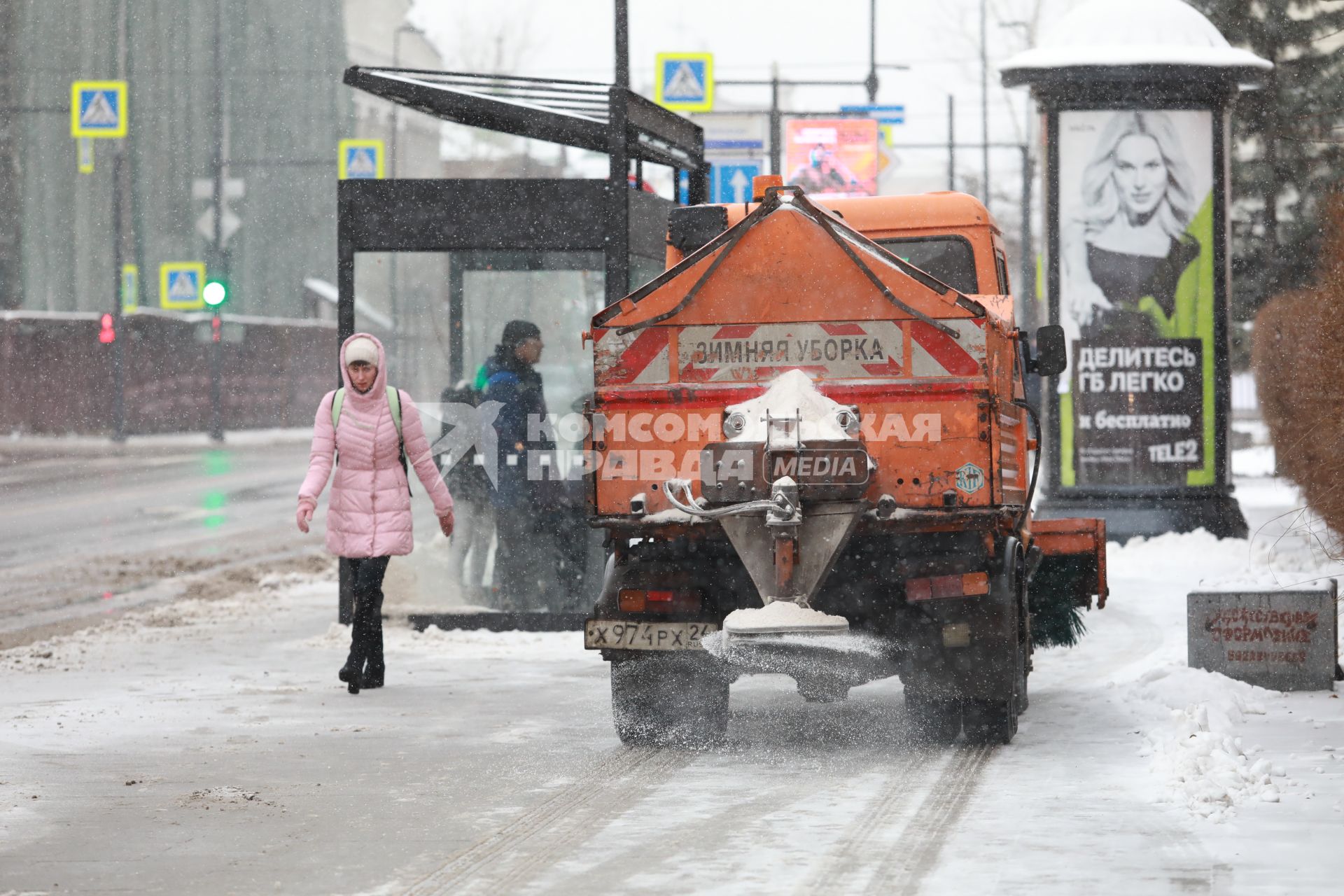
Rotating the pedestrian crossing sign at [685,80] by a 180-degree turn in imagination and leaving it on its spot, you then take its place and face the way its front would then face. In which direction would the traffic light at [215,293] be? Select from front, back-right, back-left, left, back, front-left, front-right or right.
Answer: front-left

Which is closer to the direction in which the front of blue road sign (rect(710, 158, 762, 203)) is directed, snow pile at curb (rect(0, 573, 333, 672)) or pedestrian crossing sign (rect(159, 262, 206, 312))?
the snow pile at curb

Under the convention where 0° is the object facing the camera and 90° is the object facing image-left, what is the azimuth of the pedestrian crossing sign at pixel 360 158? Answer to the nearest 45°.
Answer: approximately 0°

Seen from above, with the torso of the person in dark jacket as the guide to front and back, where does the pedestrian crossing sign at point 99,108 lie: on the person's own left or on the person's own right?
on the person's own left

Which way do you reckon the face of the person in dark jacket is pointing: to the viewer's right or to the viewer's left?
to the viewer's right

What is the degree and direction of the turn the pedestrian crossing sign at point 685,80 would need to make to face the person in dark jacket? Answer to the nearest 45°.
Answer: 0° — it already faces them

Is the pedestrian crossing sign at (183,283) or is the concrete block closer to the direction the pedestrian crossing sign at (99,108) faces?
the concrete block

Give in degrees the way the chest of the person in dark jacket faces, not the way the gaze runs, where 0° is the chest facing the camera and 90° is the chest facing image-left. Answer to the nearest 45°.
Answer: approximately 270°

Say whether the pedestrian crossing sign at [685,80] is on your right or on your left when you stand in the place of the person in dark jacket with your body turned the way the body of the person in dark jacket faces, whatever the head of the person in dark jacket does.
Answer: on your left

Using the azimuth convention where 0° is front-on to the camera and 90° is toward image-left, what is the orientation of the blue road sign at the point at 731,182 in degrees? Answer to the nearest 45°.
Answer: approximately 0°

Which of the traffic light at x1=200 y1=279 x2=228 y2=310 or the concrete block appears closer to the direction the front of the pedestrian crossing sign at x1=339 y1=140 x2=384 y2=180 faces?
the concrete block

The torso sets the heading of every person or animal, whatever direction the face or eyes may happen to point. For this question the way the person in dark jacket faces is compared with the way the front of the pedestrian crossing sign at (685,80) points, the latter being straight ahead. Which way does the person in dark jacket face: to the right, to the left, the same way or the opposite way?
to the left

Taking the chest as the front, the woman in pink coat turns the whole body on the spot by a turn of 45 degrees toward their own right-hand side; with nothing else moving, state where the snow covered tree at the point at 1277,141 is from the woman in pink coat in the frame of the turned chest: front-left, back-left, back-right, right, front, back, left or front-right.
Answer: back

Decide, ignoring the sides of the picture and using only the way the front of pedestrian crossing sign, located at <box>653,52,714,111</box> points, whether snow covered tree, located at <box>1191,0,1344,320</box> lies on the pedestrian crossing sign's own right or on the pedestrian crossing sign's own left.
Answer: on the pedestrian crossing sign's own left

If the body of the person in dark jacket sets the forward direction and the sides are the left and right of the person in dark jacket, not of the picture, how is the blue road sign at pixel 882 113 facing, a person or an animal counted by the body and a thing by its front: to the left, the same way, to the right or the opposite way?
to the right
